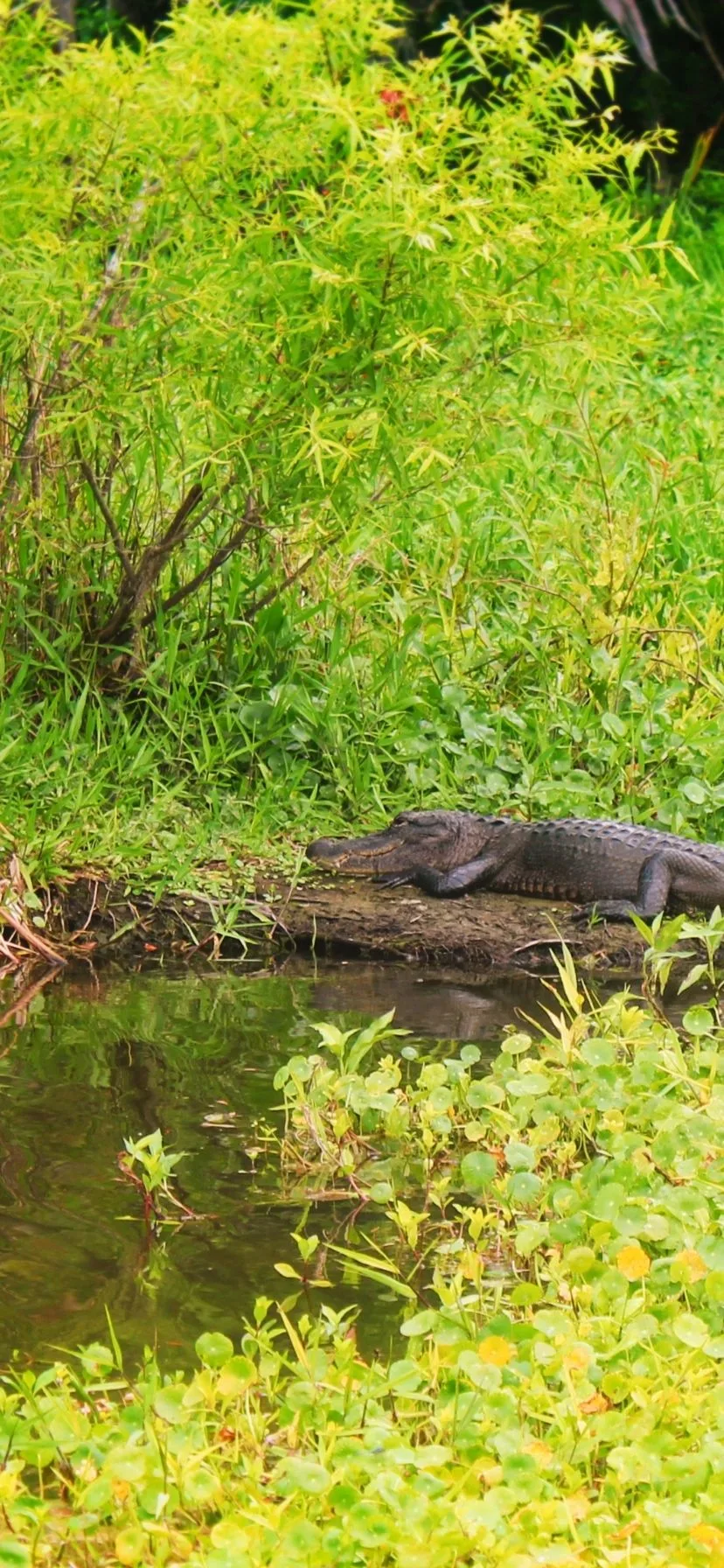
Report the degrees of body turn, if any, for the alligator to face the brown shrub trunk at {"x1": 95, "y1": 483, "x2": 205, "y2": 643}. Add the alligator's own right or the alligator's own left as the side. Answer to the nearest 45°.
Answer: approximately 45° to the alligator's own right

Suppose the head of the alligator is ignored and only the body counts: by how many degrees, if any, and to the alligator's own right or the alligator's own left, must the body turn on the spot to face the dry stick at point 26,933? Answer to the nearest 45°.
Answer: approximately 45° to the alligator's own left

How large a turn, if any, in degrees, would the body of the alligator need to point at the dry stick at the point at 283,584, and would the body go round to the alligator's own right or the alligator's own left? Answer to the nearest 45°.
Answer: approximately 45° to the alligator's own right

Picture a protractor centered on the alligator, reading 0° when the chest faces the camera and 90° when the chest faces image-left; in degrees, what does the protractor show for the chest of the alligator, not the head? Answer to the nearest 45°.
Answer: approximately 90°

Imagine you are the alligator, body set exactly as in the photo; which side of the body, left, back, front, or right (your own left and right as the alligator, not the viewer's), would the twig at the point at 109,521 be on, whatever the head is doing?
front

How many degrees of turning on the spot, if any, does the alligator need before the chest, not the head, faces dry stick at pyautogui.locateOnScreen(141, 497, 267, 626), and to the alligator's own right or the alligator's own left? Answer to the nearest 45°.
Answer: approximately 45° to the alligator's own right
